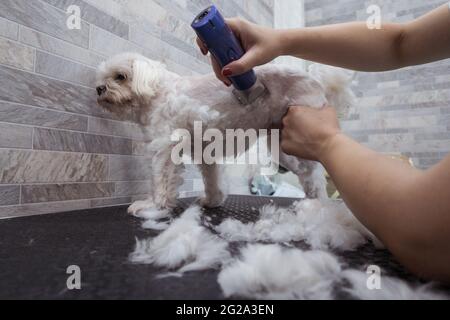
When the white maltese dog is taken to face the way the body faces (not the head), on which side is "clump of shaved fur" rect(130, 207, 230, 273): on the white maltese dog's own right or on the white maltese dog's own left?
on the white maltese dog's own left

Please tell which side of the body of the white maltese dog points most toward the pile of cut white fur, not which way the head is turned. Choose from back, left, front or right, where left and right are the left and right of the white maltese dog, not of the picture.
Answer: left

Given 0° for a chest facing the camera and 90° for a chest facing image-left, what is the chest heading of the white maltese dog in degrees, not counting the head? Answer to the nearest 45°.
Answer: approximately 90°
